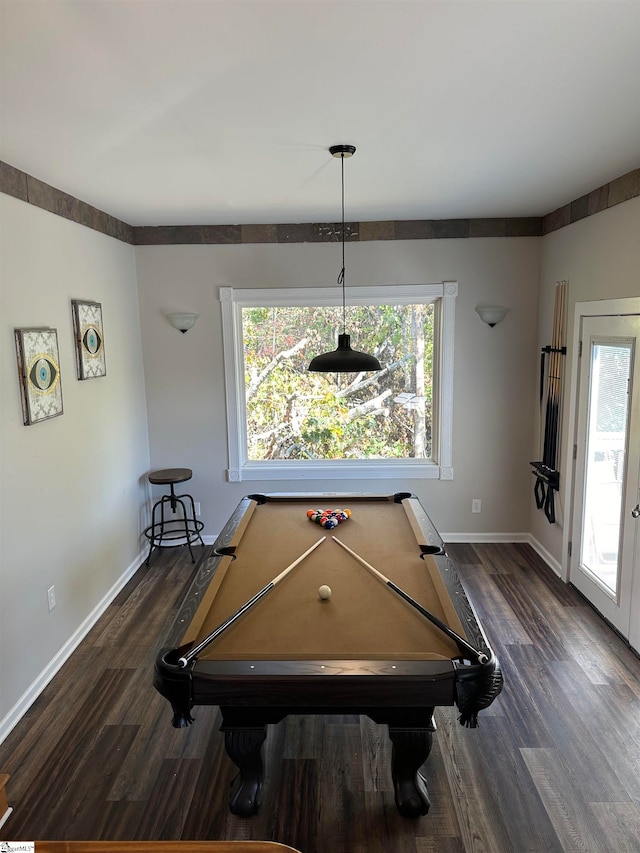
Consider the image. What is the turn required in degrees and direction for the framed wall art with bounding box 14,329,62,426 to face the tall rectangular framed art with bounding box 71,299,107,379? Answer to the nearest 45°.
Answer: approximately 90° to its left

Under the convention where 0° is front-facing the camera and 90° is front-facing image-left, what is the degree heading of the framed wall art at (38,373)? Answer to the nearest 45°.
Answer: approximately 315°

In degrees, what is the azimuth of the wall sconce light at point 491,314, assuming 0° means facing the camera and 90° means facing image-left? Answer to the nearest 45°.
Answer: approximately 0°

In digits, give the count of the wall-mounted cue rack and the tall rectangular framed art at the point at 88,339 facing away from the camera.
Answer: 0

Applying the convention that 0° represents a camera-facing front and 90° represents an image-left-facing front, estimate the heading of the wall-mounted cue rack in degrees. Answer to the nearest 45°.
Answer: approximately 45°

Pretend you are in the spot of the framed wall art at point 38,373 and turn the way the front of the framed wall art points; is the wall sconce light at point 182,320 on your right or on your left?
on your left

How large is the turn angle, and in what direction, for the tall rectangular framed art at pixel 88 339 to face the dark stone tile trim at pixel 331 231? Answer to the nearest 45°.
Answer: approximately 45° to its left

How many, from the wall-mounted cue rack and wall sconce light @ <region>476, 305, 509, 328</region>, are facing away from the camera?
0

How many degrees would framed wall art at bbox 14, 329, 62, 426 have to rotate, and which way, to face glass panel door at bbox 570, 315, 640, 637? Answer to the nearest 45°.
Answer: approximately 45° to its left

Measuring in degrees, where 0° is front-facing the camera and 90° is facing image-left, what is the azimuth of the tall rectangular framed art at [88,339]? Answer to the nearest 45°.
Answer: approximately 315°

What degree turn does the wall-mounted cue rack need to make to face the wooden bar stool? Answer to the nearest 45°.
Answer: approximately 45° to its right

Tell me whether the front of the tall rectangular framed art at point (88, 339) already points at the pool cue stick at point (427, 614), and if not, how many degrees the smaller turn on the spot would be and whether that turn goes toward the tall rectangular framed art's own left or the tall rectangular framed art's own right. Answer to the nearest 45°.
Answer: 0° — it already faces it

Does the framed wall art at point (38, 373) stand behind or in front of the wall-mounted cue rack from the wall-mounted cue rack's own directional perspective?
in front

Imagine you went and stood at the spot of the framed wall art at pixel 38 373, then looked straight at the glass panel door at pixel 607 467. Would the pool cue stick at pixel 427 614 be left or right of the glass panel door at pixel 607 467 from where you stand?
right
